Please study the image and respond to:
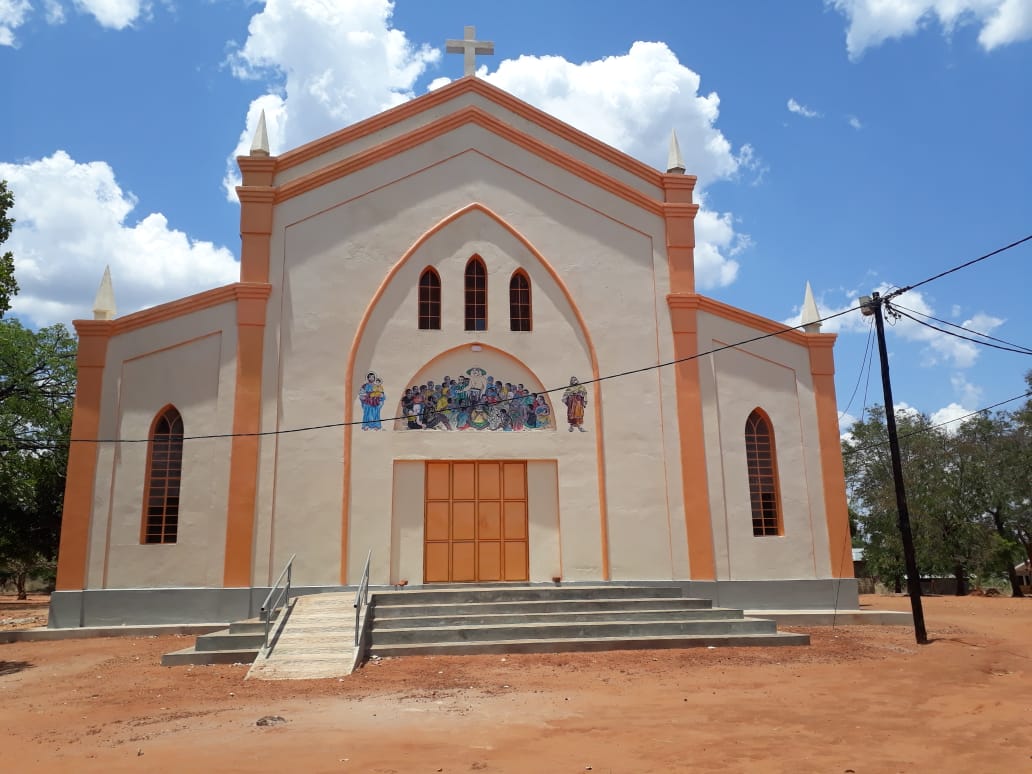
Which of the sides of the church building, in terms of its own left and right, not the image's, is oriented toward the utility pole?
left

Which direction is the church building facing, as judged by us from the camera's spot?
facing the viewer

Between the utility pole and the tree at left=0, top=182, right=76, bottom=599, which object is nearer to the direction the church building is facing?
the utility pole

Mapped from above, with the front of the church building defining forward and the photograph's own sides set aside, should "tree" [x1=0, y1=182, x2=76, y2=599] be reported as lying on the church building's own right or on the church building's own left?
on the church building's own right
